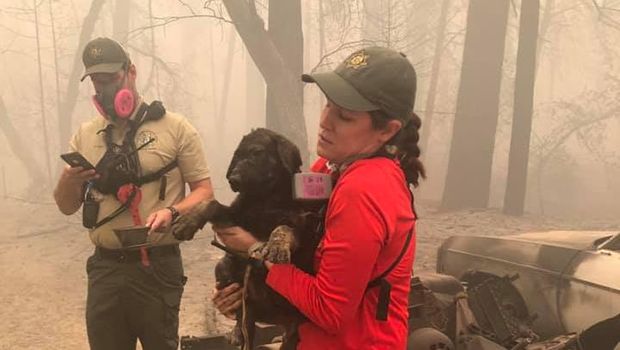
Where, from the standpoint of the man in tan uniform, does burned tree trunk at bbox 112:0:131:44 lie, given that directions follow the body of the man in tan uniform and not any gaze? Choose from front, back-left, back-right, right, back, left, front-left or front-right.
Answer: back-right

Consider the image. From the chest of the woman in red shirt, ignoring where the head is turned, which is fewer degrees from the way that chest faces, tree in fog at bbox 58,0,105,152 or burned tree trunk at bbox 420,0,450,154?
the tree in fog

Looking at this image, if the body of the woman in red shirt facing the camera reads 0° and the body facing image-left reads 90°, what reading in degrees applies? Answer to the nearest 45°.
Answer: approximately 90°

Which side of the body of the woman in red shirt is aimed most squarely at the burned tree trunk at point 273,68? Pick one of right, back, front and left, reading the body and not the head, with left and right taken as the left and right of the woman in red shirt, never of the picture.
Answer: right

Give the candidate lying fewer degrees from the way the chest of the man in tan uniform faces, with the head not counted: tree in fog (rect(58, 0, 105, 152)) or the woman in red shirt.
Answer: the woman in red shirt

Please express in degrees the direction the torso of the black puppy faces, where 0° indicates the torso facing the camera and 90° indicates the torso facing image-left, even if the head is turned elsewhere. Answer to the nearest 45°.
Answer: approximately 45°

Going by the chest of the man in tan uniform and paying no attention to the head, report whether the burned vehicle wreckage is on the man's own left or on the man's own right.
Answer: on the man's own left

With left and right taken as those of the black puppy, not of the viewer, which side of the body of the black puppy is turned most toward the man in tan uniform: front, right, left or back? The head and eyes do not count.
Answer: right

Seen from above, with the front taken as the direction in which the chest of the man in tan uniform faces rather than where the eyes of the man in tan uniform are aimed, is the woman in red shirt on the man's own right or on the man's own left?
on the man's own left
